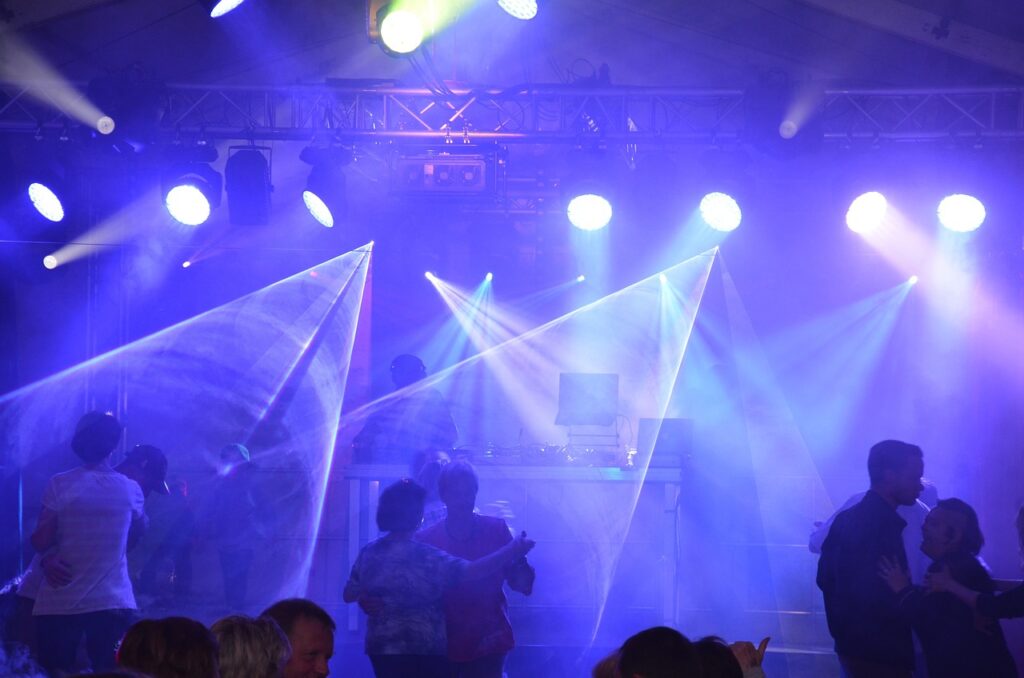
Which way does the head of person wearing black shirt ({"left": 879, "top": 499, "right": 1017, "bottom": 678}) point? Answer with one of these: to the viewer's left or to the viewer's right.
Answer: to the viewer's left

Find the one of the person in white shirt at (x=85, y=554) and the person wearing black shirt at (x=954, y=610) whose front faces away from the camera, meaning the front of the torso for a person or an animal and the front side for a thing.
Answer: the person in white shirt

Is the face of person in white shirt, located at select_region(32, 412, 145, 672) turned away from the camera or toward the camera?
away from the camera

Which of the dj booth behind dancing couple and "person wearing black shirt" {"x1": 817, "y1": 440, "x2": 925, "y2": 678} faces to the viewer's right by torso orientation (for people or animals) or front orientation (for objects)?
the person wearing black shirt

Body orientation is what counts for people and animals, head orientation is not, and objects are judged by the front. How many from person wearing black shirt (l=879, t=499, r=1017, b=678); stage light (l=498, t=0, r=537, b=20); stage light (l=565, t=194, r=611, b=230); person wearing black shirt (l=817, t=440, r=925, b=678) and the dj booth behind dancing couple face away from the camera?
0

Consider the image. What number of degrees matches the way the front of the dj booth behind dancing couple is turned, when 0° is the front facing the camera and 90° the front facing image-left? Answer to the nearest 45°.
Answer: approximately 0°

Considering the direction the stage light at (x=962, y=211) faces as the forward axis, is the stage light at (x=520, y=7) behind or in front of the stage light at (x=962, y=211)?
in front

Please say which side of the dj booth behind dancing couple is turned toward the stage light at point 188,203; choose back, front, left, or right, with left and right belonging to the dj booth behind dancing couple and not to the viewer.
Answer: right

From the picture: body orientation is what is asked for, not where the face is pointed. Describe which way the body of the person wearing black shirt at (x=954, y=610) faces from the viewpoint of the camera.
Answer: to the viewer's left

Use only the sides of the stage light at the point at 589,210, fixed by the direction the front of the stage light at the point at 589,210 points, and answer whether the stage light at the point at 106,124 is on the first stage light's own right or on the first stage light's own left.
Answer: on the first stage light's own right

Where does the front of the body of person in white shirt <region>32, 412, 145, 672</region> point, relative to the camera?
away from the camera

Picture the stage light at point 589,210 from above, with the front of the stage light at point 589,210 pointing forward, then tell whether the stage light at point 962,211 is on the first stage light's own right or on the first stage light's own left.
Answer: on the first stage light's own left

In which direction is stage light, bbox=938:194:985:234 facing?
toward the camera

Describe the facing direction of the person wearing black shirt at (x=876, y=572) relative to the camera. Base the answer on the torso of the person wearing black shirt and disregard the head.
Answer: to the viewer's right

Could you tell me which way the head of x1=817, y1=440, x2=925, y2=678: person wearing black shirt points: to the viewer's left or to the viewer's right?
to the viewer's right

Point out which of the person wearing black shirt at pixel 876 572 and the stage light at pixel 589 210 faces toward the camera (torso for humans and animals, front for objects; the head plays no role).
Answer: the stage light
